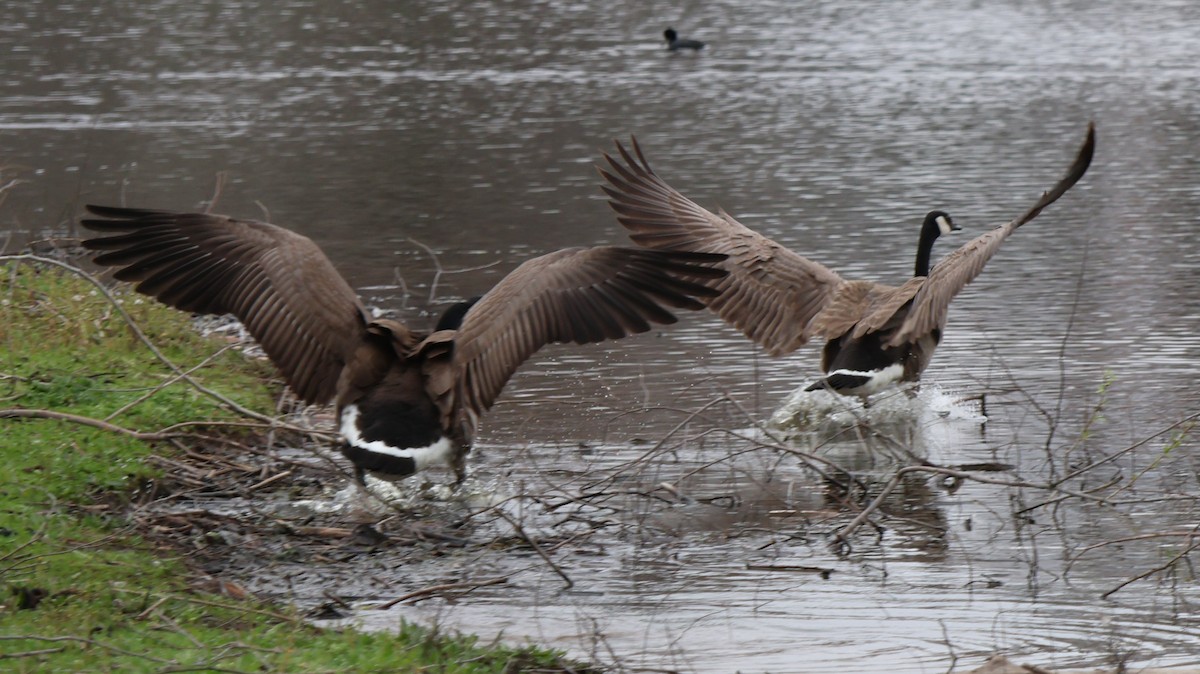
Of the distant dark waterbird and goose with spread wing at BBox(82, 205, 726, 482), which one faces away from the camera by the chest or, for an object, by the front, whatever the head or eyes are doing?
the goose with spread wing

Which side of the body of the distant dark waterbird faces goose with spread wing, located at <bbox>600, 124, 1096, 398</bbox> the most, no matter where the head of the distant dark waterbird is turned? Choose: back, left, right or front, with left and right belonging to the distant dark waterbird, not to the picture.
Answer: left

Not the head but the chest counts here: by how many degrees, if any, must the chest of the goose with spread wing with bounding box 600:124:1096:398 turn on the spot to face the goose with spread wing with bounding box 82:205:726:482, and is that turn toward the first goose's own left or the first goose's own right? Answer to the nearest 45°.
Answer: approximately 180°

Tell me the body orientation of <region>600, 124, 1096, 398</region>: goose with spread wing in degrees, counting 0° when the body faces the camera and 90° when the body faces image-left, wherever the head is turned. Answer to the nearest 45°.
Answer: approximately 225°

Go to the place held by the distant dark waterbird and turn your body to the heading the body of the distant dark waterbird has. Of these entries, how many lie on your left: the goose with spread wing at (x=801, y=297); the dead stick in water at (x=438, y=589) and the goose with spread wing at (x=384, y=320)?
3

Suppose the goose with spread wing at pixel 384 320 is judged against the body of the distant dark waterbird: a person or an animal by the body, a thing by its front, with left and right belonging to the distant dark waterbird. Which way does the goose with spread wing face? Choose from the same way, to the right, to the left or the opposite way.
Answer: to the right

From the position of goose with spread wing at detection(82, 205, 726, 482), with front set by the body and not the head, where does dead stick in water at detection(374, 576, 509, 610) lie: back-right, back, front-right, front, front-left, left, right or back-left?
back

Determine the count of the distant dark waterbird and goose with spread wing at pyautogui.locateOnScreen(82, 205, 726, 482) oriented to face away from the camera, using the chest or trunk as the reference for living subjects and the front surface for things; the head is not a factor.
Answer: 1

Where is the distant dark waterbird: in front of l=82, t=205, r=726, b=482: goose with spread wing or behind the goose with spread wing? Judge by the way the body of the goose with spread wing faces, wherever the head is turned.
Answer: in front

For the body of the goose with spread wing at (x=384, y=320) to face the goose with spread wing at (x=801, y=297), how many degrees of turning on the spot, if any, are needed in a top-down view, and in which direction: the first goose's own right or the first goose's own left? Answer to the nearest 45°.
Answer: approximately 45° to the first goose's own right

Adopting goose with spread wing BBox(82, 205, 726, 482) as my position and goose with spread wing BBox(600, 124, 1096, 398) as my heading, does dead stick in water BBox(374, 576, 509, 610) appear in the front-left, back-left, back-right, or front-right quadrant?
back-right

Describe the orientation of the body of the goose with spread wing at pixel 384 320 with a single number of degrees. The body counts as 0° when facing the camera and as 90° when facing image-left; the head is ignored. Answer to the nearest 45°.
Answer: approximately 180°

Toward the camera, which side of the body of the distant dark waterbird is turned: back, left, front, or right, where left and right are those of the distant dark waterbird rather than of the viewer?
left

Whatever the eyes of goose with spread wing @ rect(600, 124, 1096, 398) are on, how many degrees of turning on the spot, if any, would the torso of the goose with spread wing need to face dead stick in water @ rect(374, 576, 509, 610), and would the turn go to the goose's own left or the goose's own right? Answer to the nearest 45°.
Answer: approximately 135° to the goose's own right
